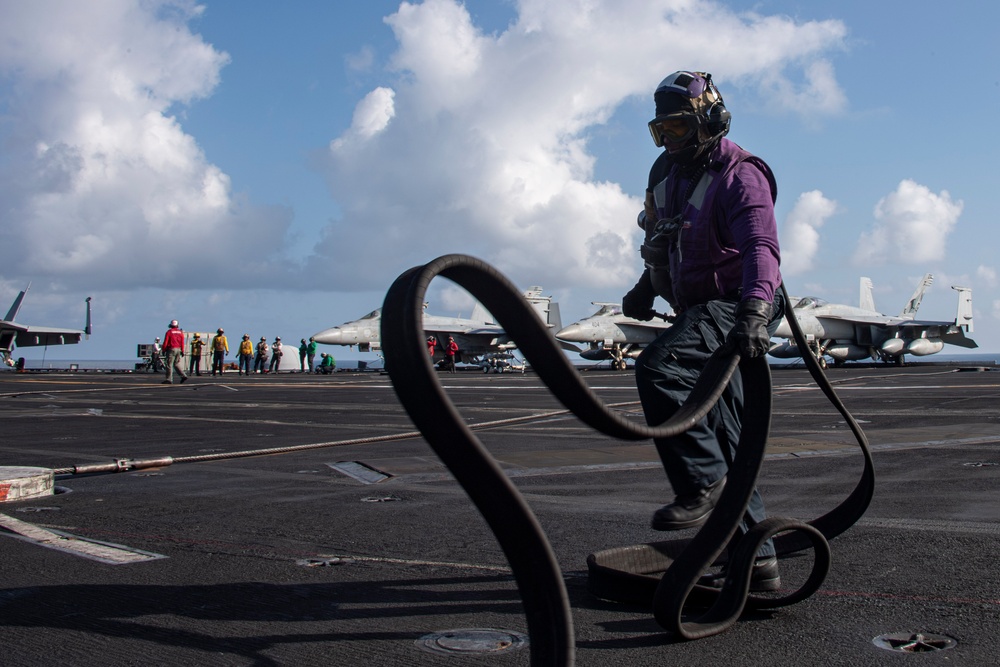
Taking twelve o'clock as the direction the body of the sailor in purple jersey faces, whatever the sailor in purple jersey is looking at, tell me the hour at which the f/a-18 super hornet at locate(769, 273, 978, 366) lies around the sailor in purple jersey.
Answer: The f/a-18 super hornet is roughly at 5 o'clock from the sailor in purple jersey.

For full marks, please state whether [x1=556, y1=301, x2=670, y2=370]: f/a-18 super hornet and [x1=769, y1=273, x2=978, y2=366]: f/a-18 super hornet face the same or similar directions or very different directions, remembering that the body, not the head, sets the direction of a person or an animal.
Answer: same or similar directions

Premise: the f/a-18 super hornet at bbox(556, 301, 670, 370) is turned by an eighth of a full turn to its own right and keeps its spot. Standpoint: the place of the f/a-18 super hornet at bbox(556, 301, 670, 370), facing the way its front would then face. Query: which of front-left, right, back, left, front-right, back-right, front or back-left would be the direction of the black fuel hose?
left

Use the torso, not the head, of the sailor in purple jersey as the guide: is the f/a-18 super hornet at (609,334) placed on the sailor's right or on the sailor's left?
on the sailor's right

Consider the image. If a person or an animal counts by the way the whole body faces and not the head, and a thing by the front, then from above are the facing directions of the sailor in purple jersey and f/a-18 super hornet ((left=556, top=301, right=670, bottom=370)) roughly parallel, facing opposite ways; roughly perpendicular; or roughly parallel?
roughly parallel

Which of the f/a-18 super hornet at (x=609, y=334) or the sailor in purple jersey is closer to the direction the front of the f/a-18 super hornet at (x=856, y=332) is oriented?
the f/a-18 super hornet

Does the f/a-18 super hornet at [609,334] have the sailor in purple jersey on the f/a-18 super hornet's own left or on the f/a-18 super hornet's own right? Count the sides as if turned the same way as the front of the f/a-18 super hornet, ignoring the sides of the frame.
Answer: on the f/a-18 super hornet's own left

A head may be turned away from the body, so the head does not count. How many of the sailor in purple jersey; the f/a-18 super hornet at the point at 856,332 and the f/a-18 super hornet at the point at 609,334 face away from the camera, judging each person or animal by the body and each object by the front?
0

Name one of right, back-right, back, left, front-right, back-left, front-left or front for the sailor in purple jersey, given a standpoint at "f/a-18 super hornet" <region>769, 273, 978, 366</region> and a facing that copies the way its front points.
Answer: front-left

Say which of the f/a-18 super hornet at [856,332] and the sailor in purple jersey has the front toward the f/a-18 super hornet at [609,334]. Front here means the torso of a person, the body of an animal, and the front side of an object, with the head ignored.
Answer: the f/a-18 super hornet at [856,332]

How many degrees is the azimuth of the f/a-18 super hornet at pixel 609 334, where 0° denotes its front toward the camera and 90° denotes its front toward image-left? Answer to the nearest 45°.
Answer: approximately 45°

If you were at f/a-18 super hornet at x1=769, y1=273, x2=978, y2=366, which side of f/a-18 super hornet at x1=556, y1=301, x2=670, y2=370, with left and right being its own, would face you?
back

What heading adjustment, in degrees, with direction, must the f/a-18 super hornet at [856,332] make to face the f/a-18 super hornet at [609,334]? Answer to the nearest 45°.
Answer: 0° — it already faces it

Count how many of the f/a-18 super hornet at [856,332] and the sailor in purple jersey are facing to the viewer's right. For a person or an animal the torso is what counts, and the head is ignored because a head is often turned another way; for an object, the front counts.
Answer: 0

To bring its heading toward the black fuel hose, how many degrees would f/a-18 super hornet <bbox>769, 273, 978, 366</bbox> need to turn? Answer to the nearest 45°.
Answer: approximately 45° to its left

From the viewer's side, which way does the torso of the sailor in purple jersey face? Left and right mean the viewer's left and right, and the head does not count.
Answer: facing the viewer and to the left of the viewer
